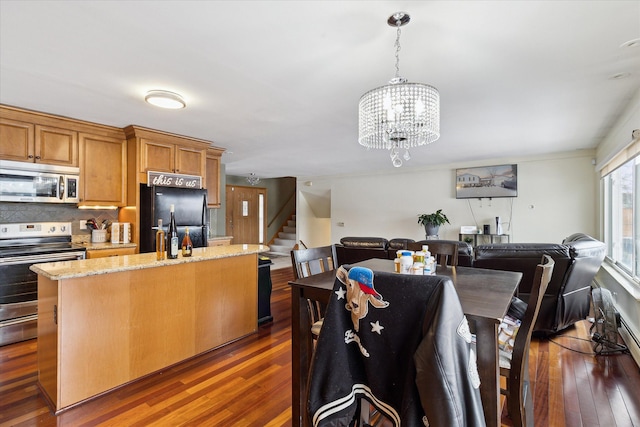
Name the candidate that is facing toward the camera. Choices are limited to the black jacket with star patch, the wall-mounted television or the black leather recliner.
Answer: the wall-mounted television

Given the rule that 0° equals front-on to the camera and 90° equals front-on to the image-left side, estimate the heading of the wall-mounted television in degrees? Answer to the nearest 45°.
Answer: approximately 0°

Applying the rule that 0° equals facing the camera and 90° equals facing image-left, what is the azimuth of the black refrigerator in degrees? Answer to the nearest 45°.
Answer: approximately 315°

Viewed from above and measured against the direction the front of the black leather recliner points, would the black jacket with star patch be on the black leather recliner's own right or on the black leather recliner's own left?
on the black leather recliner's own left

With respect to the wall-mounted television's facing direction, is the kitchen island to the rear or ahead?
ahead

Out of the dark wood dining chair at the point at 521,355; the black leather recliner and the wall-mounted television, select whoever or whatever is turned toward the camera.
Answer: the wall-mounted television

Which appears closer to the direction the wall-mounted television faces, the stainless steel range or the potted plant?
the stainless steel range

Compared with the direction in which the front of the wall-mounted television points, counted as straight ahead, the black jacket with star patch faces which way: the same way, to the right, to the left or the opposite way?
the opposite way

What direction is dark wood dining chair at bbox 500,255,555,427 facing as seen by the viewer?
to the viewer's left

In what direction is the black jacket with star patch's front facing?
away from the camera

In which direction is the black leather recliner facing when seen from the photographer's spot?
facing away from the viewer and to the left of the viewer

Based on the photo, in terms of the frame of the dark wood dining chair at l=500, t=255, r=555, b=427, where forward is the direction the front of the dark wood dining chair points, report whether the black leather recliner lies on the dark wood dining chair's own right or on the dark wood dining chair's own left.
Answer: on the dark wood dining chair's own right

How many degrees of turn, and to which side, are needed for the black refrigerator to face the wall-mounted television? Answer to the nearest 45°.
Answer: approximately 45° to its left

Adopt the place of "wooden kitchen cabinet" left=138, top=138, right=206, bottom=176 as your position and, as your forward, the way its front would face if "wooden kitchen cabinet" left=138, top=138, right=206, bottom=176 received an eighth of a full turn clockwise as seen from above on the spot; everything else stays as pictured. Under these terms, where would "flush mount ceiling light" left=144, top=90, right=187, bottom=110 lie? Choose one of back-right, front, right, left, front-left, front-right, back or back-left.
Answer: front

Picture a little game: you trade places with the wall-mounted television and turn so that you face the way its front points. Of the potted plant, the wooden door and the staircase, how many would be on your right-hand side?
3

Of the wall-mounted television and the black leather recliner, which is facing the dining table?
the wall-mounted television
